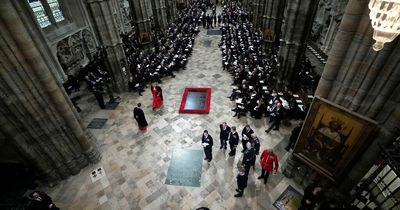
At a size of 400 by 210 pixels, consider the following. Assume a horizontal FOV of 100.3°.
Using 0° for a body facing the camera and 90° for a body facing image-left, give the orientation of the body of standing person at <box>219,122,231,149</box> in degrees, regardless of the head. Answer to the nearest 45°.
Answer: approximately 45°

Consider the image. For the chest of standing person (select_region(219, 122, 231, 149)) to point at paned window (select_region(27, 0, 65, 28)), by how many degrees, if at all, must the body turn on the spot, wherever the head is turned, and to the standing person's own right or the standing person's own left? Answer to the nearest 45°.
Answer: approximately 90° to the standing person's own right

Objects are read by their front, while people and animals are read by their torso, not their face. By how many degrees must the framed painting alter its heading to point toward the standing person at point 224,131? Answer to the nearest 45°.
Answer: approximately 45° to its right

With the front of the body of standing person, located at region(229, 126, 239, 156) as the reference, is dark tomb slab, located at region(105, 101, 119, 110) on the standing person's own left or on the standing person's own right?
on the standing person's own right

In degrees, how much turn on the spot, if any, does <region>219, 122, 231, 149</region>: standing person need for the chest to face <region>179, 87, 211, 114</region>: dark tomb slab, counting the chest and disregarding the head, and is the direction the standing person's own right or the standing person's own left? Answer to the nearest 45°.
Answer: approximately 90° to the standing person's own right

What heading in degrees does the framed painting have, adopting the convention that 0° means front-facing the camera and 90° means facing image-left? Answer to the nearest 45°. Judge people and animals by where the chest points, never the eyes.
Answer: approximately 45°

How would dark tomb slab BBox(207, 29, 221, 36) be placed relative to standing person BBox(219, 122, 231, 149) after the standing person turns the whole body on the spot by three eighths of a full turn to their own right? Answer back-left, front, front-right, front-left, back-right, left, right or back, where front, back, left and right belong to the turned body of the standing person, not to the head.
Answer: front

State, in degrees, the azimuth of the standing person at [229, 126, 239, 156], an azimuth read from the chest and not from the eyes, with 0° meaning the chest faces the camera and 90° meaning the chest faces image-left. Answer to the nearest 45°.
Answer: approximately 45°
